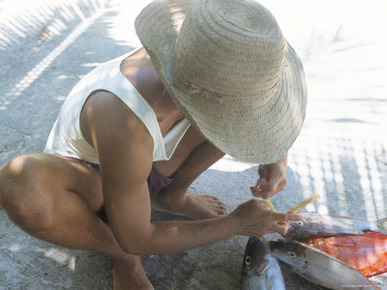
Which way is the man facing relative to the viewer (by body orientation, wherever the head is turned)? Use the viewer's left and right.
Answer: facing the viewer and to the right of the viewer
